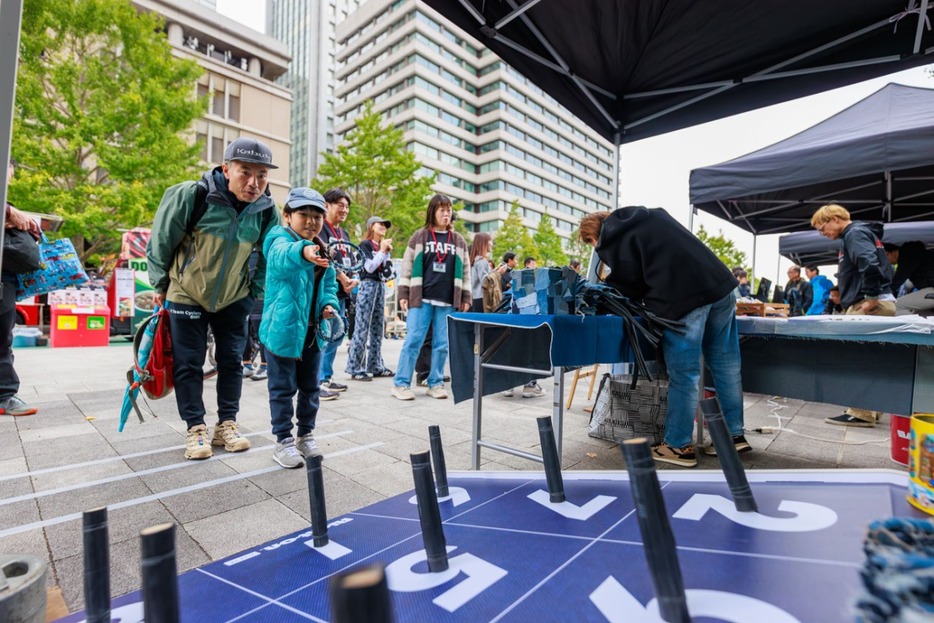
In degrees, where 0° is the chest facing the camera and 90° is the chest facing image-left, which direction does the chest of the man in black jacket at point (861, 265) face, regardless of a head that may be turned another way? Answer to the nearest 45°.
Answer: approximately 90°

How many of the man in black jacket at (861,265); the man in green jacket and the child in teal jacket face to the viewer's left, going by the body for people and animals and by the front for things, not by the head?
1

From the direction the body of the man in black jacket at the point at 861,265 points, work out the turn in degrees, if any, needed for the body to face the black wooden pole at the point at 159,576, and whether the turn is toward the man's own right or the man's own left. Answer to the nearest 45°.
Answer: approximately 90° to the man's own left

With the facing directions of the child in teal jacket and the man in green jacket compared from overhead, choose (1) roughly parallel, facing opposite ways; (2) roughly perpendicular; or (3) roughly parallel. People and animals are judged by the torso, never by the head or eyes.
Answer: roughly parallel

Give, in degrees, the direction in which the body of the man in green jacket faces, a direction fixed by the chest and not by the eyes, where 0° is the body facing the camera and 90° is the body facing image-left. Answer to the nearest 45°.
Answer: approximately 315°

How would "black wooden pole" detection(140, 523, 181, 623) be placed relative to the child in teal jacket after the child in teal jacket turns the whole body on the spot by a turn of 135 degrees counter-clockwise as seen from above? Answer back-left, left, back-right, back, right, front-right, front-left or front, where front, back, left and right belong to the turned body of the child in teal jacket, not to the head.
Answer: back

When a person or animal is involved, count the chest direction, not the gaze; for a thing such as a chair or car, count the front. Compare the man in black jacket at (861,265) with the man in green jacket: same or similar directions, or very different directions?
very different directions

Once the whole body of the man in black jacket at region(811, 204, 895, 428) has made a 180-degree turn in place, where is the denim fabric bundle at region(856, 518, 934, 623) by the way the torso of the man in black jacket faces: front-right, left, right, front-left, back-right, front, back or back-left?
right

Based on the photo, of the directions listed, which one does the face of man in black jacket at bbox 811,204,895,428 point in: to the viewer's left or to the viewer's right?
to the viewer's left

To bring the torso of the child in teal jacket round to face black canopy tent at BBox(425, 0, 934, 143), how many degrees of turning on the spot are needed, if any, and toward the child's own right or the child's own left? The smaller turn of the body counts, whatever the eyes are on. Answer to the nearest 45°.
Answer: approximately 45° to the child's own left

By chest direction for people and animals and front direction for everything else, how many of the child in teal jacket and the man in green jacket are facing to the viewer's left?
0

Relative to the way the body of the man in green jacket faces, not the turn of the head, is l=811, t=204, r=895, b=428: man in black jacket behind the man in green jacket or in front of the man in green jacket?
in front

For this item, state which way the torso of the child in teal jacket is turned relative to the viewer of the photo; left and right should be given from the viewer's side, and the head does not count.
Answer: facing the viewer and to the right of the viewer

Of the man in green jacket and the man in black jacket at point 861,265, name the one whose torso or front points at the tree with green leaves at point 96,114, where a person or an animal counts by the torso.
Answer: the man in black jacket

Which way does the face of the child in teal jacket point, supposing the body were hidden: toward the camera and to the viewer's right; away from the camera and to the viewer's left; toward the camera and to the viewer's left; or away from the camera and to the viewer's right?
toward the camera and to the viewer's right

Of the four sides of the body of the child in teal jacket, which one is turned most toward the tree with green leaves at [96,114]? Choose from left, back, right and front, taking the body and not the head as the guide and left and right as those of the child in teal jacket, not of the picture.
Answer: back

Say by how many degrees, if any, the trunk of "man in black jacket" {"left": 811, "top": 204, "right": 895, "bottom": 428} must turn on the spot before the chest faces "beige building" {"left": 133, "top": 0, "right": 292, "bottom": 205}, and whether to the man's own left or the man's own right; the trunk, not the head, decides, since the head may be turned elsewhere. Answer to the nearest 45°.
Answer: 0° — they already face it

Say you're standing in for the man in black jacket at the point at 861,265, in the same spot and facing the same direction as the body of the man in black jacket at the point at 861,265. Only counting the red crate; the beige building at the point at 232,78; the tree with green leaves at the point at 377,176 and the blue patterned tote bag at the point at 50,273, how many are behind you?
0
